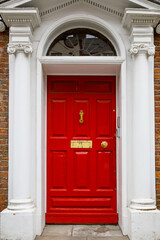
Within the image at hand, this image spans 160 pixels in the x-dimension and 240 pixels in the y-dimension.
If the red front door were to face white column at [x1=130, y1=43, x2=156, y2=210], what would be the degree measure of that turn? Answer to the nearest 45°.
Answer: approximately 45° to its left

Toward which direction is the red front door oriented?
toward the camera

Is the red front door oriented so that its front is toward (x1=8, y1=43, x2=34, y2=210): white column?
no
